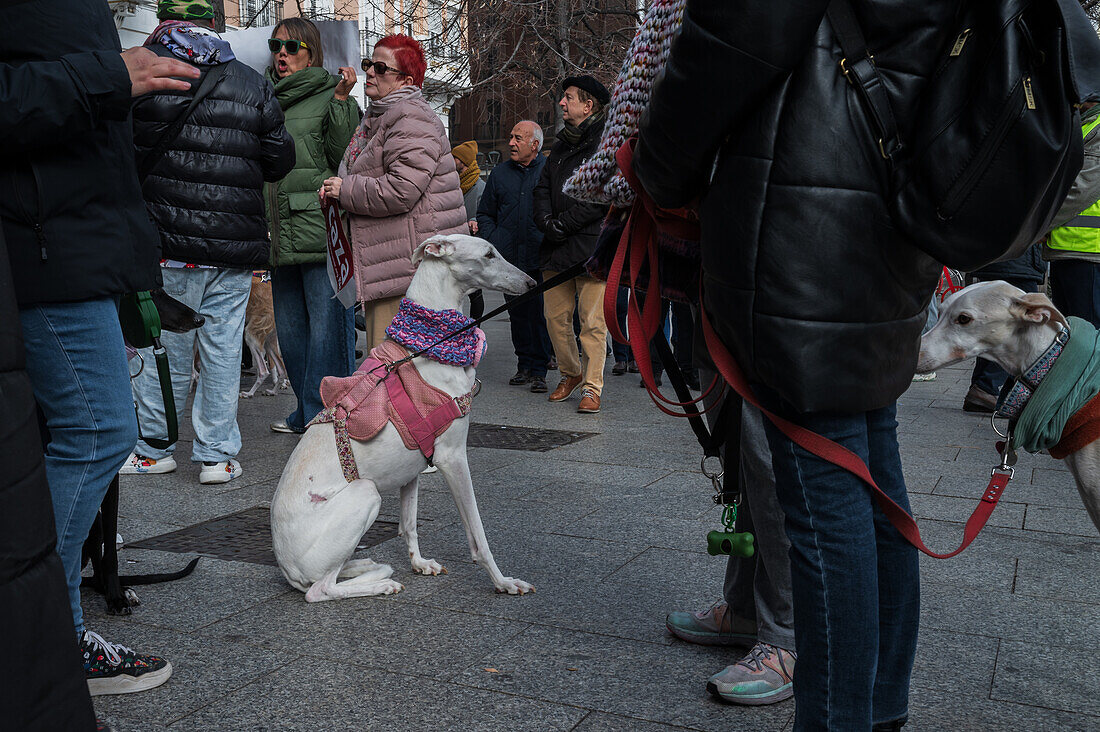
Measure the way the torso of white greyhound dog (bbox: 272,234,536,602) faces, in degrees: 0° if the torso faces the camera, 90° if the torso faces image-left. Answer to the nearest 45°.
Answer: approximately 270°

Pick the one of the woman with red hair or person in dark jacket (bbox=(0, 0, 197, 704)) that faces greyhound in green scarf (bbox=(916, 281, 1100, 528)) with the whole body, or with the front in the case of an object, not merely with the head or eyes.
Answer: the person in dark jacket

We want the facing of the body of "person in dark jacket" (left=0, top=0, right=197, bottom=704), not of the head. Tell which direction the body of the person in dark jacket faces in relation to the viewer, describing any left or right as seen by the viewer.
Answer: facing to the right of the viewer

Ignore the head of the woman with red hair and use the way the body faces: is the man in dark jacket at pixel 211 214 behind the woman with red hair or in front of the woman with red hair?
in front

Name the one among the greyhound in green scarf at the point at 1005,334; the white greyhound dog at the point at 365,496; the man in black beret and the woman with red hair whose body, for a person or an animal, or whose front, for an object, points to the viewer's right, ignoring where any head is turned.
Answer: the white greyhound dog

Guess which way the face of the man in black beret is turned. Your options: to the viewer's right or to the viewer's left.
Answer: to the viewer's left

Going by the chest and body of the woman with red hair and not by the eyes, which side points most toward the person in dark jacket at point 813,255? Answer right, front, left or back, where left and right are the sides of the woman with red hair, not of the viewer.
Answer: left

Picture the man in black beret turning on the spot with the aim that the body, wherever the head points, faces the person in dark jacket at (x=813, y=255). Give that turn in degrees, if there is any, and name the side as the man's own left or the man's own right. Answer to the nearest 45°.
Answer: approximately 45° to the man's own left

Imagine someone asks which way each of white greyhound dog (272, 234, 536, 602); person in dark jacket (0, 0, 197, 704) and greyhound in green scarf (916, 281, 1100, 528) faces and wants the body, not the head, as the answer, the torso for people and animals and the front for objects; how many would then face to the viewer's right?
2

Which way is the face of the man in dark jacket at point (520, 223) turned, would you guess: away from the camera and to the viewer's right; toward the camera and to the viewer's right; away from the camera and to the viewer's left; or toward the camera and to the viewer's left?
toward the camera and to the viewer's left
